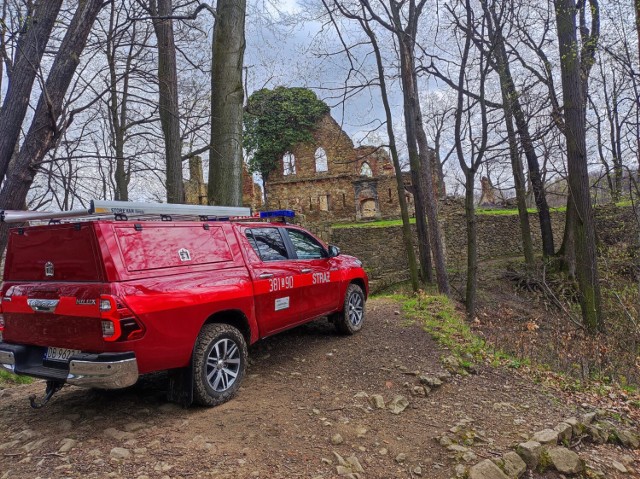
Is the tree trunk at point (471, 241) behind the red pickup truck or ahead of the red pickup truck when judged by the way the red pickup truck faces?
ahead

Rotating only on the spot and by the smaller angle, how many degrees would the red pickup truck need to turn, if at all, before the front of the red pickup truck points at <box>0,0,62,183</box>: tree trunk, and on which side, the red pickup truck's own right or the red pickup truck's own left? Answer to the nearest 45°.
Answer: approximately 90° to the red pickup truck's own left

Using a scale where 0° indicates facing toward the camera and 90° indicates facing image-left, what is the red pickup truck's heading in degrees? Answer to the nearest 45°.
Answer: approximately 225°

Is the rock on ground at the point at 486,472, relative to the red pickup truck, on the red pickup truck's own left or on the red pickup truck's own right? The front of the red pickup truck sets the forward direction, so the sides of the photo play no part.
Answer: on the red pickup truck's own right

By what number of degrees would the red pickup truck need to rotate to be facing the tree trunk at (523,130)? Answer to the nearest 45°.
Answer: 0° — it already faces it

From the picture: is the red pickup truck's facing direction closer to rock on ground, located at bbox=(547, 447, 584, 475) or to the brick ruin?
the brick ruin

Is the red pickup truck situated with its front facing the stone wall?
yes

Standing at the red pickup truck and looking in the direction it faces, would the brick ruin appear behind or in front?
in front
